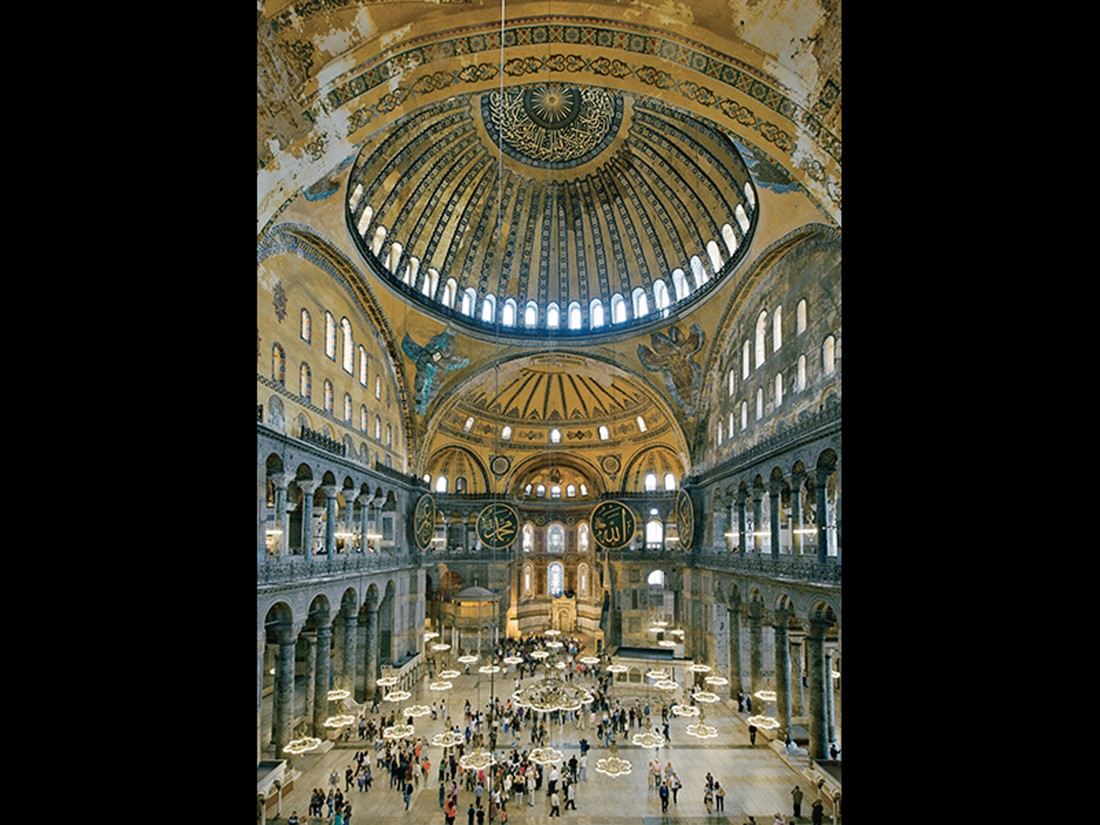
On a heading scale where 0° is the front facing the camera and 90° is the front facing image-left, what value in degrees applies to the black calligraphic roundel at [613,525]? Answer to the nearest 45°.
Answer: approximately 0°

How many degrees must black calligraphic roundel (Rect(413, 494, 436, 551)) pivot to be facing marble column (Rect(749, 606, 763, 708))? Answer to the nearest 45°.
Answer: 0° — it already faces it

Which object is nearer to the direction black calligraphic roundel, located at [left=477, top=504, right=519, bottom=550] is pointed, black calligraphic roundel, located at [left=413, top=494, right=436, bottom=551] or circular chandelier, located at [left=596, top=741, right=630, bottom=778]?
the circular chandelier

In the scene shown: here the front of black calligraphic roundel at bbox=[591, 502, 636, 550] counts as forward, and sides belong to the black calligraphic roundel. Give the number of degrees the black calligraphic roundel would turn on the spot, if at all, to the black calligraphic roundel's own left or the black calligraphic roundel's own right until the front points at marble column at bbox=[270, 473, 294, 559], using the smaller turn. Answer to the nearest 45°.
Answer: approximately 45° to the black calligraphic roundel's own right

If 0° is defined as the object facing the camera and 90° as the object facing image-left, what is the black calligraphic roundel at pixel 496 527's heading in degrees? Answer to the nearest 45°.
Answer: approximately 0°

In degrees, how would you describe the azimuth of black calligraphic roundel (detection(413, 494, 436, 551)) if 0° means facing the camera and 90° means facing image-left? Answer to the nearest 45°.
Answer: approximately 315°

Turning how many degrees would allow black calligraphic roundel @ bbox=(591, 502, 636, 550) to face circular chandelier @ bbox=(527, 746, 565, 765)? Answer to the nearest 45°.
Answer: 0° — it already faces it

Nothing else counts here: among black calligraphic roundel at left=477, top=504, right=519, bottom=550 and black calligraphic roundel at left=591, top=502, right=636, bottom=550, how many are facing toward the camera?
2

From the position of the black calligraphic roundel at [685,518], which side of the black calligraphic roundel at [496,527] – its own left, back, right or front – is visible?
left

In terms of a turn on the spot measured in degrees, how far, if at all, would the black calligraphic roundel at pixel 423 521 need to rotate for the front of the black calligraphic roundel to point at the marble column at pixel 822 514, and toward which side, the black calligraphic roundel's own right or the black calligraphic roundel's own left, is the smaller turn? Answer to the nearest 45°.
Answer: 0° — it already faces it
